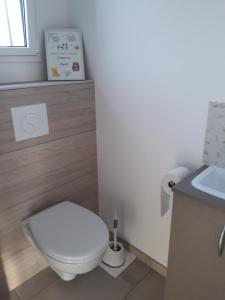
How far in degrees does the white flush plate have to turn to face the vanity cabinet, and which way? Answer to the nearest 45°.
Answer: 0° — it already faces it

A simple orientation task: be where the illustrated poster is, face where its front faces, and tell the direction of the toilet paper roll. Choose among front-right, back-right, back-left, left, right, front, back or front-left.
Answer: front-left

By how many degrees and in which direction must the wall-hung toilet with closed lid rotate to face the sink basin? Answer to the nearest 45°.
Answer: approximately 45° to its left

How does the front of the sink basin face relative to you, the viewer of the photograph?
facing the viewer and to the left of the viewer

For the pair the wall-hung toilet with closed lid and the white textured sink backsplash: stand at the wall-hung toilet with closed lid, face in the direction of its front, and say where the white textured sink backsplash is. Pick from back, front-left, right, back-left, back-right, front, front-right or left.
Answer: front-left

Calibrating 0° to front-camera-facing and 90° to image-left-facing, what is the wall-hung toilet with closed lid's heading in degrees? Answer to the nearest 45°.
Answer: approximately 315°

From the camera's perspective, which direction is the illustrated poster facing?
toward the camera

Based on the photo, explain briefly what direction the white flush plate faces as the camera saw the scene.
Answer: facing the viewer and to the right of the viewer

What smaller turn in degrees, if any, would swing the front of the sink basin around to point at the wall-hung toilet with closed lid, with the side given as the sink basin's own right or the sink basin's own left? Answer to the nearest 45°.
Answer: approximately 45° to the sink basin's own right

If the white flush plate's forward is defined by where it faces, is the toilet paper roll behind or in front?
in front

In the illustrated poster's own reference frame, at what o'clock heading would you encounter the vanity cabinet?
The vanity cabinet is roughly at 11 o'clock from the illustrated poster.

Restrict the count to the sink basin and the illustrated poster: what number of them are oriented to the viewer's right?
0
